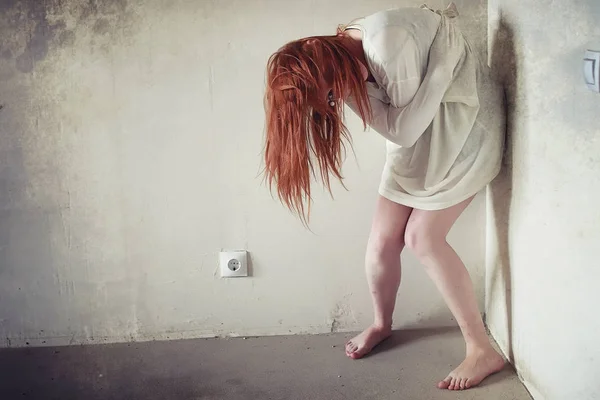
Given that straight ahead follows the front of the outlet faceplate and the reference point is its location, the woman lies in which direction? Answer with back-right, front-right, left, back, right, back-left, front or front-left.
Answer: front-left

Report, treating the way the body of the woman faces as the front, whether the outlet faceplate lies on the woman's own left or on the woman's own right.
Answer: on the woman's own right

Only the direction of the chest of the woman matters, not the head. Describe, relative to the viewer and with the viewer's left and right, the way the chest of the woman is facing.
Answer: facing the viewer and to the left of the viewer

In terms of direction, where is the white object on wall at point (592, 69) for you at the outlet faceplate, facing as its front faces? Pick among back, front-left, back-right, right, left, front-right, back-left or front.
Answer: front-left

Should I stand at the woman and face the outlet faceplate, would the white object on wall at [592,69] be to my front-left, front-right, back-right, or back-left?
back-left

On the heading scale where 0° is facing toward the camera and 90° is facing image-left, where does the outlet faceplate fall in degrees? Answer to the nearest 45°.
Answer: approximately 0°

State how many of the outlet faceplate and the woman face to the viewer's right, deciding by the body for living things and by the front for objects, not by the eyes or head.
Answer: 0

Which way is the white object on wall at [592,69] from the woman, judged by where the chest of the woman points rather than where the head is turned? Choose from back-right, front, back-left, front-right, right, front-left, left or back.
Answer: left
